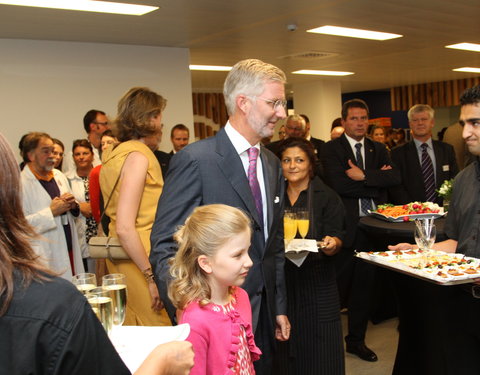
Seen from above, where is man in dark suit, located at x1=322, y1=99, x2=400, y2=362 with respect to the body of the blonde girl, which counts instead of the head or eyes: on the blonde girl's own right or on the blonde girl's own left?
on the blonde girl's own left

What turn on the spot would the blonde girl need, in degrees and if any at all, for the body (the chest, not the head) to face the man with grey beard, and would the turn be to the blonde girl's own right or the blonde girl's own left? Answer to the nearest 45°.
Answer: approximately 180°

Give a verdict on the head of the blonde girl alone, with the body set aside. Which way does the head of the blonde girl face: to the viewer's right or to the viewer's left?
to the viewer's right

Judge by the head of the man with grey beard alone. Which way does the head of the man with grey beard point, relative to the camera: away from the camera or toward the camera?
toward the camera

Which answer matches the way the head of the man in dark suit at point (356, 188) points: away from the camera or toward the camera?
toward the camera

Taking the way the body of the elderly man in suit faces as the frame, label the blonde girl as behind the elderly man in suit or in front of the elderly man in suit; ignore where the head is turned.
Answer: in front

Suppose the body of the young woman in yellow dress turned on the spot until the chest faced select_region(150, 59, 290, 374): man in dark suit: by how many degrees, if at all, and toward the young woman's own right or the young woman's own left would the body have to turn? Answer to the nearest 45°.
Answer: approximately 45° to the young woman's own right

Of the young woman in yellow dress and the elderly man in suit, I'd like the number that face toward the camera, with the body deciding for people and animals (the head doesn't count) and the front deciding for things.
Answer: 1

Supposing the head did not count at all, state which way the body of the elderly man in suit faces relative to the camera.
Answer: toward the camera

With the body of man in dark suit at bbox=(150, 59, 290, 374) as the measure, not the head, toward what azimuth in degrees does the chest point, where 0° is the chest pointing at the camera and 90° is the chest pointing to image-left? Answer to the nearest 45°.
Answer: approximately 315°

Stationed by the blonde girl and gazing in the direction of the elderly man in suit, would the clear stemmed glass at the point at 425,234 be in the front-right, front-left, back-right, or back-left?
front-right

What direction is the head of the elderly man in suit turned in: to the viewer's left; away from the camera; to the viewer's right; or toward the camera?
toward the camera

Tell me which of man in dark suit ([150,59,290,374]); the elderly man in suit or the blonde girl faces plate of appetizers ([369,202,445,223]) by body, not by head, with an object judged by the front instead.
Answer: the elderly man in suit

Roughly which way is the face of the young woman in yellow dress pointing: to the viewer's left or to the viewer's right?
to the viewer's right

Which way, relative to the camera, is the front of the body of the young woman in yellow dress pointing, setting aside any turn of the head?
to the viewer's right
